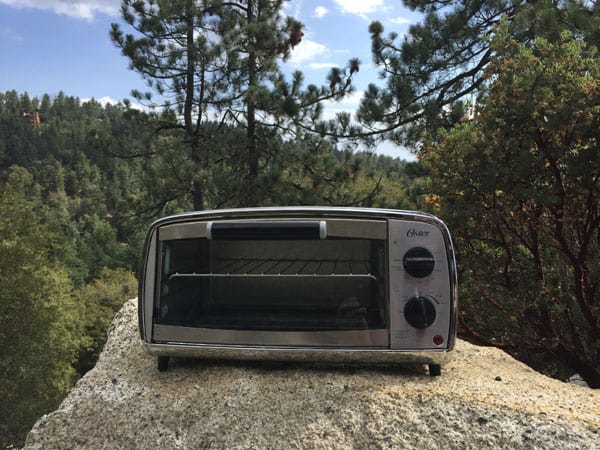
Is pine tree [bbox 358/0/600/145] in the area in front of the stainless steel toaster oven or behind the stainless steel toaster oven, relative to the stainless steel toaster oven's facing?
behind

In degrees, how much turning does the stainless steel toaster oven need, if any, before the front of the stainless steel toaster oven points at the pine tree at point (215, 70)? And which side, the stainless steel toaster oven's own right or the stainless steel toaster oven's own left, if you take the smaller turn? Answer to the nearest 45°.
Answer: approximately 180°

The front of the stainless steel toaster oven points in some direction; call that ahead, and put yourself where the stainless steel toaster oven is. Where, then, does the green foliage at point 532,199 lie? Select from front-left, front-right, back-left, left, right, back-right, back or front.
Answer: back-left

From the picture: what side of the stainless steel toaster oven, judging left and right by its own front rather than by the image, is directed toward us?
front

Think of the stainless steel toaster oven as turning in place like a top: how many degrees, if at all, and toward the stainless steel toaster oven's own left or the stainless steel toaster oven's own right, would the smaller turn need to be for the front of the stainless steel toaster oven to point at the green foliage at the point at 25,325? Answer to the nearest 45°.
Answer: approximately 135° to the stainless steel toaster oven's own right
